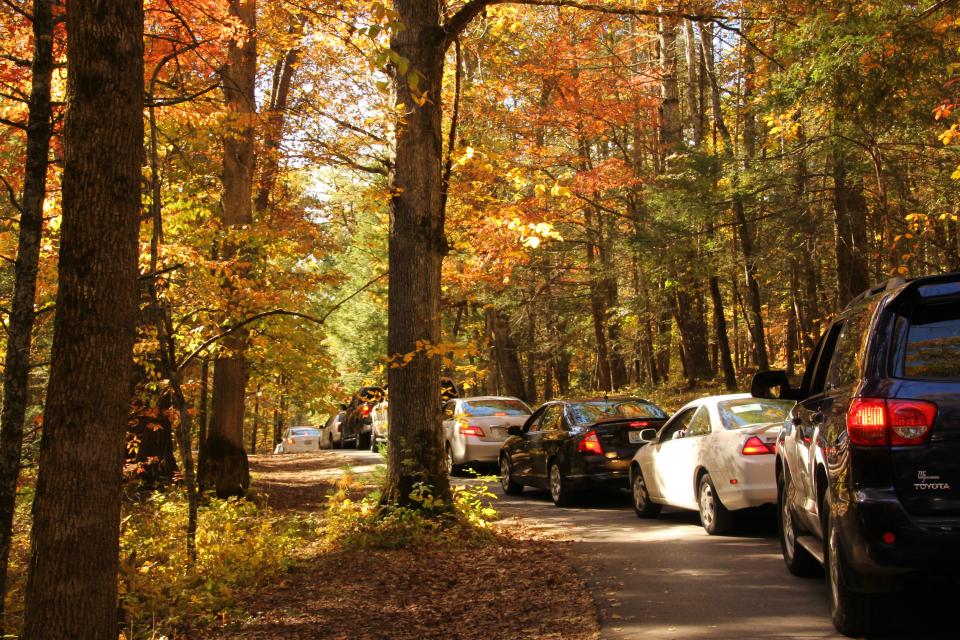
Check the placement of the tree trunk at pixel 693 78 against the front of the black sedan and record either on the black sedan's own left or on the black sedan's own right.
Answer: on the black sedan's own right

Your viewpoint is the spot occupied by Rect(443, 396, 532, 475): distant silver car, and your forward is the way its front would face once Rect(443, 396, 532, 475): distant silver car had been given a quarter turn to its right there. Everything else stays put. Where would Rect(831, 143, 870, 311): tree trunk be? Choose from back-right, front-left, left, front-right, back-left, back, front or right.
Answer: front-right

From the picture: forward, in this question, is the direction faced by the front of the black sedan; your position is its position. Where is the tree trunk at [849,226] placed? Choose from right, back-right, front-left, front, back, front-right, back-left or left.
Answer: right

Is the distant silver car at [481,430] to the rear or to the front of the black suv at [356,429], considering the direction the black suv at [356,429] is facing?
to the rear

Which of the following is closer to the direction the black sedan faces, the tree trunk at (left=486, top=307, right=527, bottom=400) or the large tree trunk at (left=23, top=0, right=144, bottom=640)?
the tree trunk

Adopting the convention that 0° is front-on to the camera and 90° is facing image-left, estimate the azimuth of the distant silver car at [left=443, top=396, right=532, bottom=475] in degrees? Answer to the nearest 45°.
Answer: approximately 135°

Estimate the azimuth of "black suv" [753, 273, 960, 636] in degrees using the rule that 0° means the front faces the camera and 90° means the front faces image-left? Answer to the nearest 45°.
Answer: approximately 135°

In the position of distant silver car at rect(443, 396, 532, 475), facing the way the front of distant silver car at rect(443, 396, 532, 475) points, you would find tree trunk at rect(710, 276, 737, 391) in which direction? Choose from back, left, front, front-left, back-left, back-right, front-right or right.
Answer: right

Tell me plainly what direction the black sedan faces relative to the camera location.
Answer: facing away from the viewer and to the left of the viewer

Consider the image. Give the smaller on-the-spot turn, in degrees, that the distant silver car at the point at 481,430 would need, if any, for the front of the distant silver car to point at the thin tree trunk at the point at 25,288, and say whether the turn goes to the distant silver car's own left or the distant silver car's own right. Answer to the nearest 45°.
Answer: approximately 135° to the distant silver car's own left
